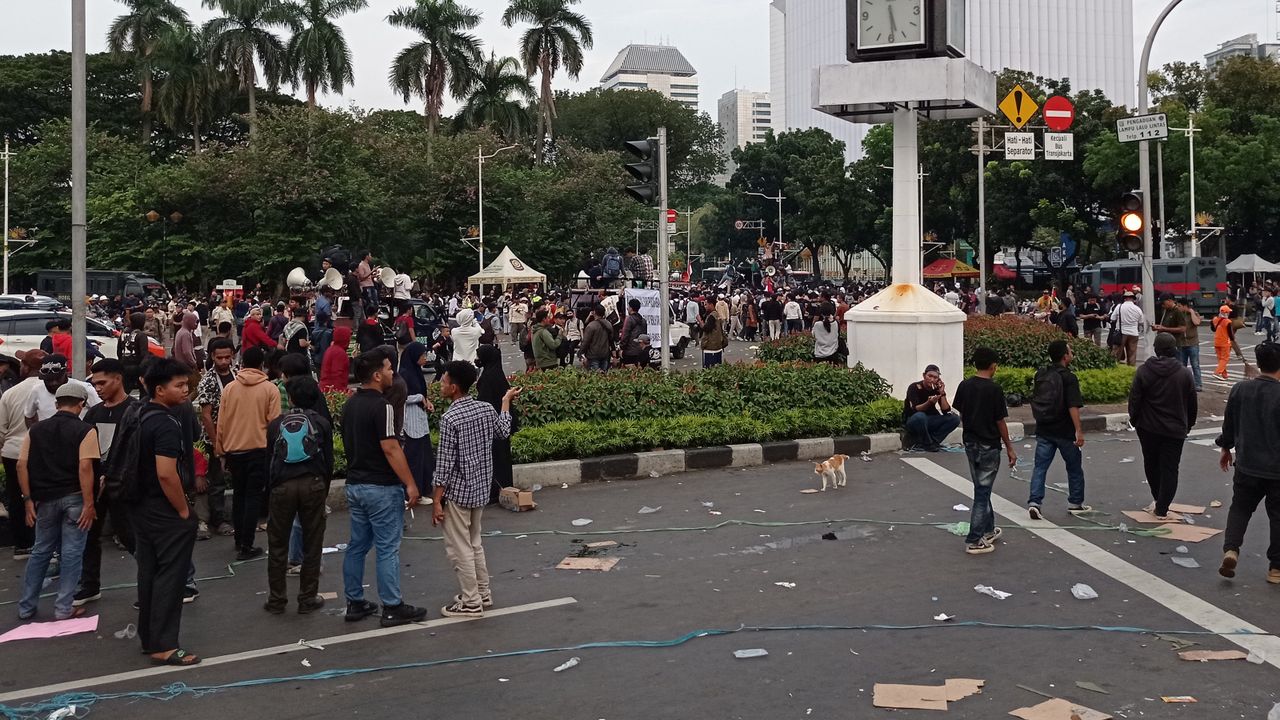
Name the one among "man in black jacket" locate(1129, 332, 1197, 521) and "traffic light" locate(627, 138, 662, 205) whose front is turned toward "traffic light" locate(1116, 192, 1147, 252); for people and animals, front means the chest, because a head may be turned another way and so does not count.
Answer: the man in black jacket

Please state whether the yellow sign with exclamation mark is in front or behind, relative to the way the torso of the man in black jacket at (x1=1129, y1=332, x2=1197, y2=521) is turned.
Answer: in front

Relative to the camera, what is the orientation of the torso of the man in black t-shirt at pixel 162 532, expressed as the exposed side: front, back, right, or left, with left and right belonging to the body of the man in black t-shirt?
right

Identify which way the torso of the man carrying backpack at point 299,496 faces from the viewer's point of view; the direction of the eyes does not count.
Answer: away from the camera

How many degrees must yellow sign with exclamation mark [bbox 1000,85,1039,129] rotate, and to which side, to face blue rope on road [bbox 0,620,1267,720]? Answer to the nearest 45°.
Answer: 0° — it already faces it

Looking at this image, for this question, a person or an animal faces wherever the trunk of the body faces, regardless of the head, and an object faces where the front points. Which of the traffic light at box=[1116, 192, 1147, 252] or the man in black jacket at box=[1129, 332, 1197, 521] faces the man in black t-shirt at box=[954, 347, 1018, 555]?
the traffic light

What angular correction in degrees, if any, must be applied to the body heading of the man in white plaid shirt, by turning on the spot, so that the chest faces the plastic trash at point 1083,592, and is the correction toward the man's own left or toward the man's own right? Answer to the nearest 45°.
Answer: approximately 135° to the man's own right

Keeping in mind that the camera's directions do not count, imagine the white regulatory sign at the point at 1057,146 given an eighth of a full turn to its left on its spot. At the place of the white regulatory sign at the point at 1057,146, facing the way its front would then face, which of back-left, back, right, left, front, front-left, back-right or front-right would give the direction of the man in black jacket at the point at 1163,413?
front-right

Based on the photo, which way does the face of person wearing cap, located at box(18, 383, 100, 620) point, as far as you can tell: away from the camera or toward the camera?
away from the camera

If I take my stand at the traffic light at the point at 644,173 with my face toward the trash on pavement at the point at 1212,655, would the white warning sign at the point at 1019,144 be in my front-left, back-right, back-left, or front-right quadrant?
back-left

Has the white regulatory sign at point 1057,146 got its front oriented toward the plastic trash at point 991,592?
yes

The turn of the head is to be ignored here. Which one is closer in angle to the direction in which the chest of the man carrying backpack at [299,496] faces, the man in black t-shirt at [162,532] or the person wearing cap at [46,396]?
the person wearing cap

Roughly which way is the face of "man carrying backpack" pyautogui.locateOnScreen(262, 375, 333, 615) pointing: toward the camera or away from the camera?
away from the camera

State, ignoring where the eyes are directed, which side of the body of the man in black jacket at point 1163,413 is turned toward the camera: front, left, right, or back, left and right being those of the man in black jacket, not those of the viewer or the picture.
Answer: back
